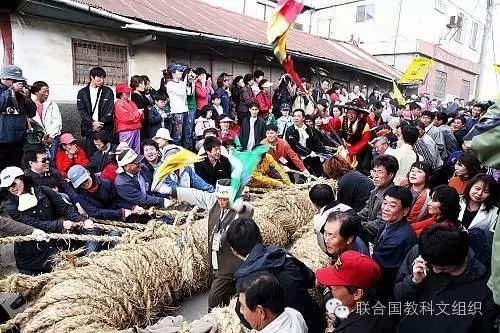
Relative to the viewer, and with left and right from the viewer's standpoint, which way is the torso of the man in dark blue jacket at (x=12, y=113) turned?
facing the viewer and to the right of the viewer

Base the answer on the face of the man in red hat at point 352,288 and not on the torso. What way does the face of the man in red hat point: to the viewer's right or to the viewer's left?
to the viewer's left

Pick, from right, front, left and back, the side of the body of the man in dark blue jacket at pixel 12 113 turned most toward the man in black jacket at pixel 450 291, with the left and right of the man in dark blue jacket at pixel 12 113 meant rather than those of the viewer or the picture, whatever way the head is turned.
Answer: front

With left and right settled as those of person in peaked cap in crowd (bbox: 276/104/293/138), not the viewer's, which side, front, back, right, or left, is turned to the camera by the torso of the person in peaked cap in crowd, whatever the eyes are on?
front

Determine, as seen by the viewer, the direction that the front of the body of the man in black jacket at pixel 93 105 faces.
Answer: toward the camera

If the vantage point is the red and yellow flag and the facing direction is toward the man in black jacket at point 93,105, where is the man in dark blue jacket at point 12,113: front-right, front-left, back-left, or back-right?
front-left

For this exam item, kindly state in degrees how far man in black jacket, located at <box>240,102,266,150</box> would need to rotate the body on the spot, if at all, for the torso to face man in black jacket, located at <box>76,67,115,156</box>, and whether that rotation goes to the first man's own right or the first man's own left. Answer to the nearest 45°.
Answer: approximately 45° to the first man's own right

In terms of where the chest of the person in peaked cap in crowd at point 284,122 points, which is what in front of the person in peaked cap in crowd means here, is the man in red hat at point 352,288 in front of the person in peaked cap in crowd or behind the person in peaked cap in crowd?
in front

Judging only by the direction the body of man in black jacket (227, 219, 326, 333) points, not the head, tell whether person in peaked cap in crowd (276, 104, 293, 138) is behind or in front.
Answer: in front

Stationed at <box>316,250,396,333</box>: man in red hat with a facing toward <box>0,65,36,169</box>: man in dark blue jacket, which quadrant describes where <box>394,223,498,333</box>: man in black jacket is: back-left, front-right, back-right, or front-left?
back-right

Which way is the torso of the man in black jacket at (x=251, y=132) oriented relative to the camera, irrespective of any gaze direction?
toward the camera

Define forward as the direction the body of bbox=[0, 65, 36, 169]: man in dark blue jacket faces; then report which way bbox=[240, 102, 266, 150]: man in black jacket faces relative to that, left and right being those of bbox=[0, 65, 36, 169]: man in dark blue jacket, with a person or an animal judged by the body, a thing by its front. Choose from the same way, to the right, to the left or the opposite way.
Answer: to the right

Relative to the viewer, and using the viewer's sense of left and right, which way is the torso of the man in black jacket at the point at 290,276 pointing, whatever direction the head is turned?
facing away from the viewer and to the left of the viewer

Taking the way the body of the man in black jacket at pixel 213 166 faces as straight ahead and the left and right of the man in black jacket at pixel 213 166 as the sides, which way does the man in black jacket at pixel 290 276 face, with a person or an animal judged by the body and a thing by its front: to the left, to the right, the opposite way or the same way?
the opposite way
